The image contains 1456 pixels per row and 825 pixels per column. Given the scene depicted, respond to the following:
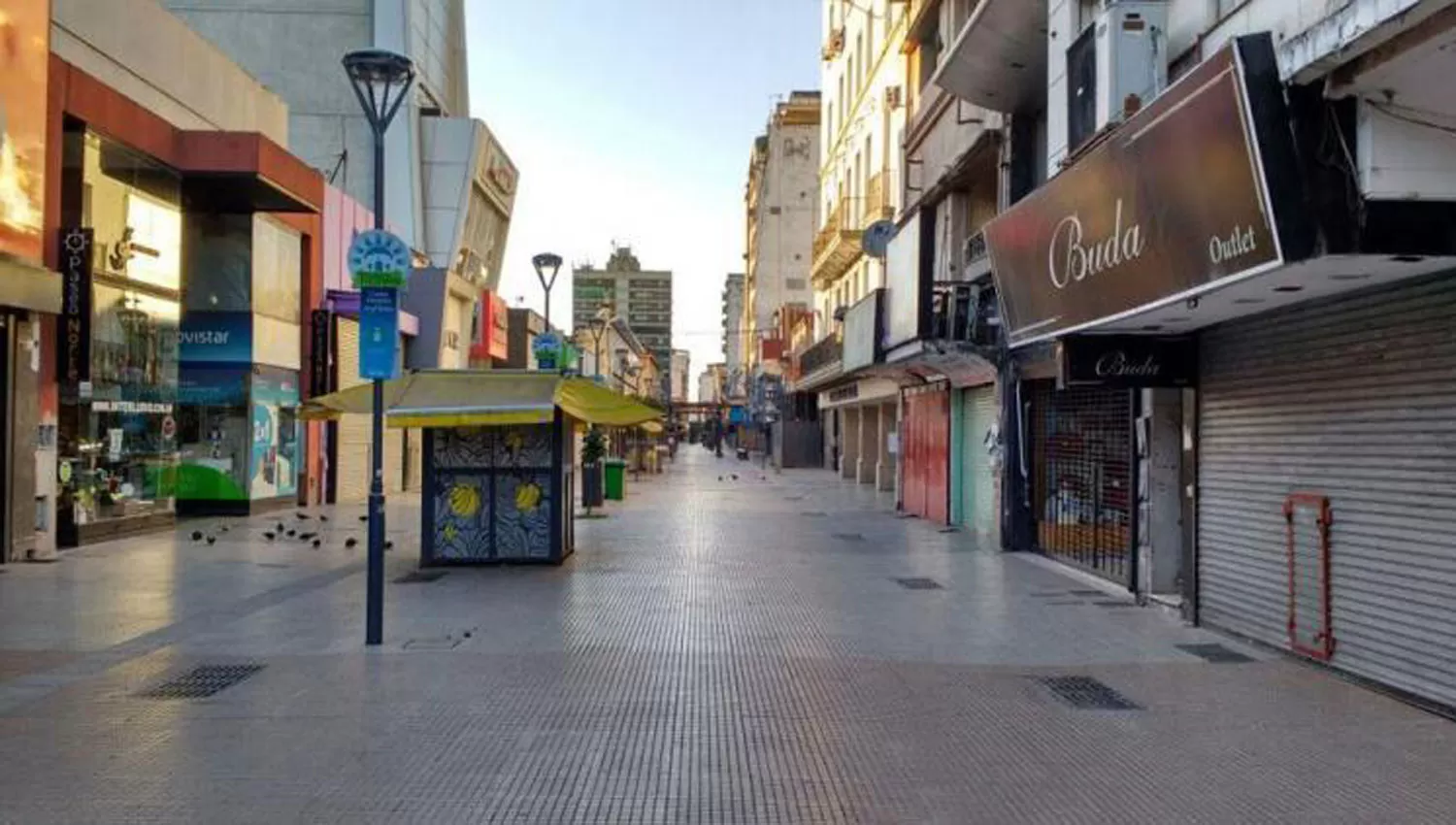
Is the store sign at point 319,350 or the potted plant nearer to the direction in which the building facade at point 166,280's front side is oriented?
the potted plant

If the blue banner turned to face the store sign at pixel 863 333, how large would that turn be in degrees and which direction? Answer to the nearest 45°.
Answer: approximately 135° to its left

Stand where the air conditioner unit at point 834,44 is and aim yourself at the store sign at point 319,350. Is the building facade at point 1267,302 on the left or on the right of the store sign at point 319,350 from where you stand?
left

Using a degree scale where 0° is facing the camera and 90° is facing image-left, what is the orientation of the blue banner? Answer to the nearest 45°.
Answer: approximately 0°

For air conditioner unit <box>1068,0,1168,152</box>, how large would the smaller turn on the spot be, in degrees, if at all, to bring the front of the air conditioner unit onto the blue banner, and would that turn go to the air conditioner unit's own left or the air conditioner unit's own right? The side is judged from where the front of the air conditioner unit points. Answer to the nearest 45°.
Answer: approximately 45° to the air conditioner unit's own left

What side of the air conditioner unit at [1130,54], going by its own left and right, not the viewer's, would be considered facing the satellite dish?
right

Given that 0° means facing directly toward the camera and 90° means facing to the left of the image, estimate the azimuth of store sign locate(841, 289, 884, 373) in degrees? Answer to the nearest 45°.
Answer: approximately 45°

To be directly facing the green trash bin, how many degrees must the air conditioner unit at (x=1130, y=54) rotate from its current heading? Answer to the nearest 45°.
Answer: approximately 45° to its right

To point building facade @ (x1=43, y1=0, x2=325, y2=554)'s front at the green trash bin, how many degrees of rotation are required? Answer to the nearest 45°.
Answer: approximately 90° to its left

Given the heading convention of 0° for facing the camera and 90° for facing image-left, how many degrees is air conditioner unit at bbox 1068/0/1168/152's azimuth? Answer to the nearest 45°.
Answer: approximately 90°

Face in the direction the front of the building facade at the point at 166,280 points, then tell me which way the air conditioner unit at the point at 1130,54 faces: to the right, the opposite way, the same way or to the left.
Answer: the opposite way

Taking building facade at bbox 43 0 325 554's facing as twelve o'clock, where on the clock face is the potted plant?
The potted plant is roughly at 10 o'clock from the building facade.
